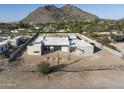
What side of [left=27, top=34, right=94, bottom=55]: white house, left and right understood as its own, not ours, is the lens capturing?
front
